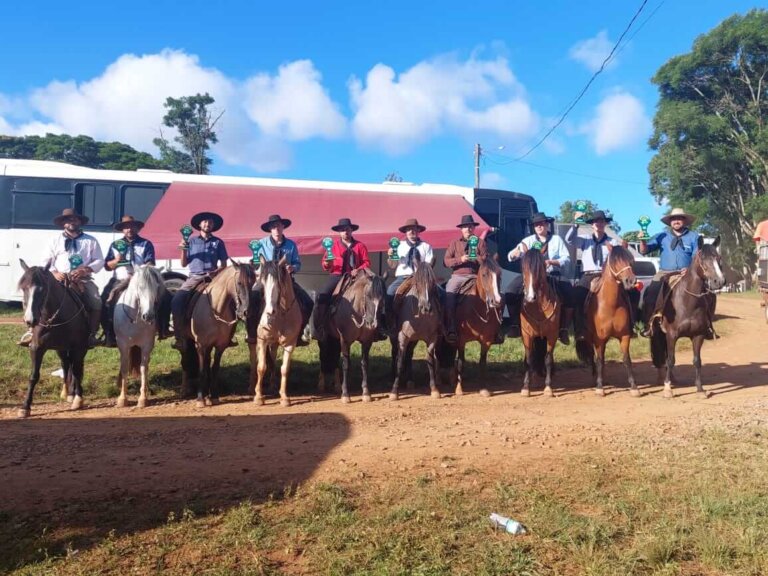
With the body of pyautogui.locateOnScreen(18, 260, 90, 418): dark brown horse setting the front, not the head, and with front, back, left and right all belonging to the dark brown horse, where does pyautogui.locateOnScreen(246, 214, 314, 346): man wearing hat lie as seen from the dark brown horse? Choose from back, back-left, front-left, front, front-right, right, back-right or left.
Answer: back-left

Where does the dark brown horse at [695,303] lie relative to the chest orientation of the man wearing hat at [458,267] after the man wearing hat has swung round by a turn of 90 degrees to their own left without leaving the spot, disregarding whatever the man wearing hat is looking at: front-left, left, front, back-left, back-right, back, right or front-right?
front

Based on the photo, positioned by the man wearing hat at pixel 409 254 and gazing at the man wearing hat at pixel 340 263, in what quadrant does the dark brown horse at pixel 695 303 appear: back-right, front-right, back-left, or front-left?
back-left

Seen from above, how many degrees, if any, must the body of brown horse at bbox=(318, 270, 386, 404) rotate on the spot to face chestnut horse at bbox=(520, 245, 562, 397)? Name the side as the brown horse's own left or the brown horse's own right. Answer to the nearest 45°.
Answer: approximately 45° to the brown horse's own left

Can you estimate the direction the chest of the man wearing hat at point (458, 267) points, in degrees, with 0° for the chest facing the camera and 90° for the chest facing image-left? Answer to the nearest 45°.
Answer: approximately 0°

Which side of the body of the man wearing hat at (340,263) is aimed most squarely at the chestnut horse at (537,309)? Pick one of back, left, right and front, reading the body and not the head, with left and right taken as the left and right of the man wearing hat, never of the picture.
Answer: left

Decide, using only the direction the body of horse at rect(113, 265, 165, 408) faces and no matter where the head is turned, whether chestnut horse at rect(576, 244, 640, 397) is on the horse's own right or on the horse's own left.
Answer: on the horse's own left

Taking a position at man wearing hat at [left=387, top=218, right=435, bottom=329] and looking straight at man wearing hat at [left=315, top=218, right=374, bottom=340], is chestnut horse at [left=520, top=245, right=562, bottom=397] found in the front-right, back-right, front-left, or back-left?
back-left

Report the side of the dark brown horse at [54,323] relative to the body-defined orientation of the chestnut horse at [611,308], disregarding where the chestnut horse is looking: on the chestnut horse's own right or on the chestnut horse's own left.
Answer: on the chestnut horse's own right

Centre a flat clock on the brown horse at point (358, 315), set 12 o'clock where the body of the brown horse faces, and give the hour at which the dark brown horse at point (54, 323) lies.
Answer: The dark brown horse is roughly at 4 o'clock from the brown horse.

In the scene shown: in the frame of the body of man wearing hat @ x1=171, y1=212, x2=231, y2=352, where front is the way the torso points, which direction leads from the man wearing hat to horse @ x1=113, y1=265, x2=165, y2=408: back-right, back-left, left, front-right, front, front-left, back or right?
front-right
